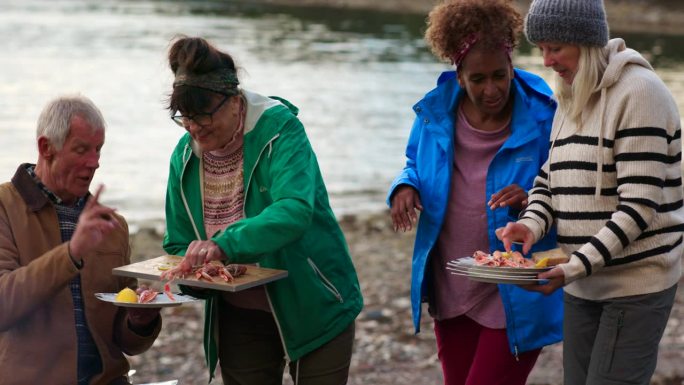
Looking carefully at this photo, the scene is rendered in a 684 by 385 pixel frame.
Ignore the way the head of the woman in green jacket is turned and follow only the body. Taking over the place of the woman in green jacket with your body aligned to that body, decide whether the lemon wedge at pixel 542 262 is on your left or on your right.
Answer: on your left

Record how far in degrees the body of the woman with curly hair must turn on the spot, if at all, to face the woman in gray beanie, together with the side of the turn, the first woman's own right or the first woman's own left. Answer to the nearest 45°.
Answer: approximately 45° to the first woman's own left

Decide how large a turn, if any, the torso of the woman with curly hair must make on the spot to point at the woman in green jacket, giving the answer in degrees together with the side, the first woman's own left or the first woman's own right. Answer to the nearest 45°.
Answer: approximately 45° to the first woman's own right

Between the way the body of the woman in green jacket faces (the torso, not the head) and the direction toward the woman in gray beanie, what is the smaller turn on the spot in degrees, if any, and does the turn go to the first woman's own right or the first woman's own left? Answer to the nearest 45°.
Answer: approximately 135° to the first woman's own left

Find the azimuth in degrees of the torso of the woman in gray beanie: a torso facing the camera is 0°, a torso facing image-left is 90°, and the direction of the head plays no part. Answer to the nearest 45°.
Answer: approximately 45°
